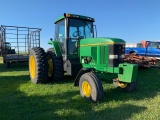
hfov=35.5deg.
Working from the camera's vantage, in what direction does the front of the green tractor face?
facing the viewer and to the right of the viewer
